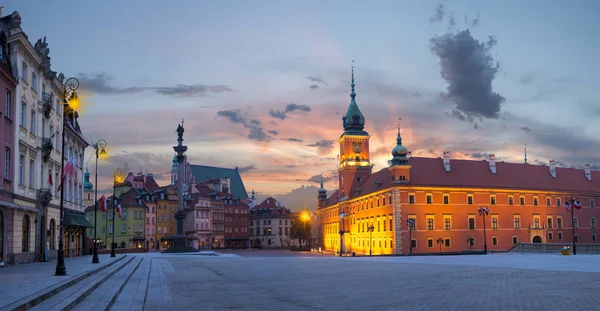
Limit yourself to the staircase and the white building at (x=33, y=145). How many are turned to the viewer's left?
0

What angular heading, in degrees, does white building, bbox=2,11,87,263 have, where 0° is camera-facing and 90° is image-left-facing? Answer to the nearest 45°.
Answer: approximately 315°

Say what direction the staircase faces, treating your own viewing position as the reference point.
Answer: facing the viewer and to the right of the viewer

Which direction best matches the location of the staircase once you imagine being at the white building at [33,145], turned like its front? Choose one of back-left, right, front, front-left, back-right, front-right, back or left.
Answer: front-right

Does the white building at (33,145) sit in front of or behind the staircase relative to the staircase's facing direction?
behind
